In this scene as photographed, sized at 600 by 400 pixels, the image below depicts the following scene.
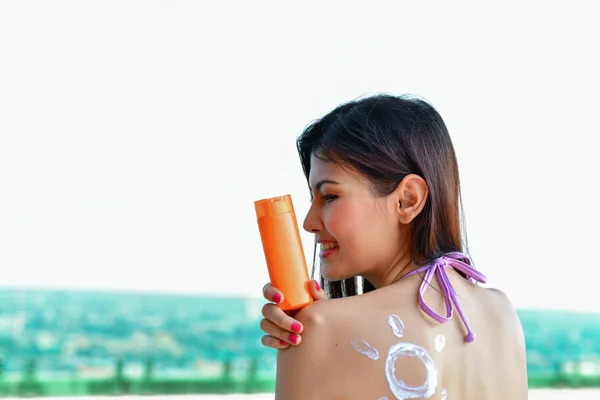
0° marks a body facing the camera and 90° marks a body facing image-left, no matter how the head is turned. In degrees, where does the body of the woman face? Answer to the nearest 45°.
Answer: approximately 135°

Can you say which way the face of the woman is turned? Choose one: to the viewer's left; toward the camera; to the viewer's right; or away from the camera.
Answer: to the viewer's left
